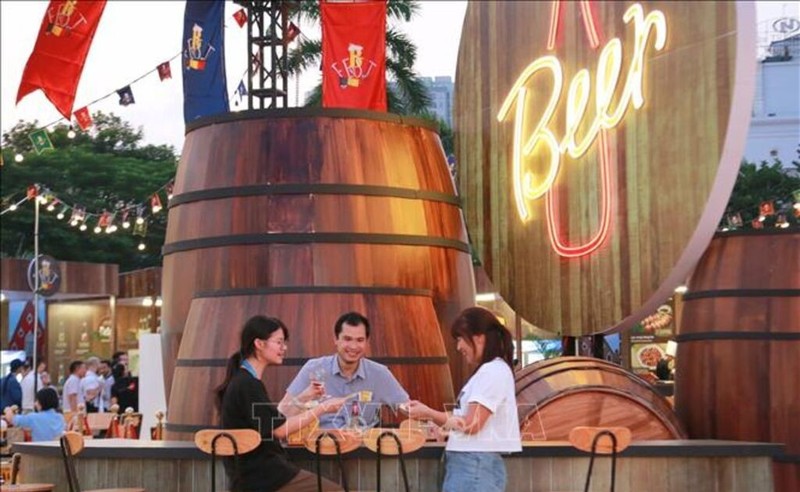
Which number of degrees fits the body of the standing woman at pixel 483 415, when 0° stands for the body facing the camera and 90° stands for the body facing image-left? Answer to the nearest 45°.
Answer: approximately 90°

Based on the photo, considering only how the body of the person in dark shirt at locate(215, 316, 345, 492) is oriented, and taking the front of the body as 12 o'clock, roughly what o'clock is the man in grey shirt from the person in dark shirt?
The man in grey shirt is roughly at 10 o'clock from the person in dark shirt.

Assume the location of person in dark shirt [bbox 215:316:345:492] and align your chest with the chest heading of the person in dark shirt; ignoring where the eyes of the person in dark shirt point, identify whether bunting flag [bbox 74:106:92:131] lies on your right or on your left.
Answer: on your left

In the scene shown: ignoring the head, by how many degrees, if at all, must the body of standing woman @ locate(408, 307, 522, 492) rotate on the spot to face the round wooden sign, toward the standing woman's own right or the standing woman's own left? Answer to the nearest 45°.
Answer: approximately 135° to the standing woman's own right

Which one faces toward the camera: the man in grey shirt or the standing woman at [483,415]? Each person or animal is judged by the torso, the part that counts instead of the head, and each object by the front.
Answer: the man in grey shirt

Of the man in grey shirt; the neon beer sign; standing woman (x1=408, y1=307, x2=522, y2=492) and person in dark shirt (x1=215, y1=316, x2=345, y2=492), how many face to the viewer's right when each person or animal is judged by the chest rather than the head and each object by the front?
1

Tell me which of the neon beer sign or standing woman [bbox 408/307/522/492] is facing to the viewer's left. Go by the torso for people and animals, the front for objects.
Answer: the standing woman

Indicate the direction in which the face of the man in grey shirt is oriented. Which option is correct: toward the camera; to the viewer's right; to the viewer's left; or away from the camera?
toward the camera

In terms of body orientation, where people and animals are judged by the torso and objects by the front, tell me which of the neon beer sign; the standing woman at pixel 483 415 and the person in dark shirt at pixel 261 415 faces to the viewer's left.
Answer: the standing woman

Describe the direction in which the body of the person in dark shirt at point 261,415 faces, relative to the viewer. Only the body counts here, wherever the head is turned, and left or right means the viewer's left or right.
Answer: facing to the right of the viewer

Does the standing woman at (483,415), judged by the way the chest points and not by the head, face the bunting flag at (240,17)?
no

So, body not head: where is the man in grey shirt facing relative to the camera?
toward the camera

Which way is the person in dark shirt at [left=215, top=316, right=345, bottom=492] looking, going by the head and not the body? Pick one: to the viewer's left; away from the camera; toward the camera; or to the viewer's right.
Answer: to the viewer's right

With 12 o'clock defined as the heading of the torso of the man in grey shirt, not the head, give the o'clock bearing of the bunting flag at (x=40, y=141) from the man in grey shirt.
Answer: The bunting flag is roughly at 5 o'clock from the man in grey shirt.

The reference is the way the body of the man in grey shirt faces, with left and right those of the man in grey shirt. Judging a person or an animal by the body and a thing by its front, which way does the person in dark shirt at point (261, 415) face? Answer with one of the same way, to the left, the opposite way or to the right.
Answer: to the left

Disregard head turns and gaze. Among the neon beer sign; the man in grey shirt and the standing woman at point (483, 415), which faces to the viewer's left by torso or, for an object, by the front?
the standing woman

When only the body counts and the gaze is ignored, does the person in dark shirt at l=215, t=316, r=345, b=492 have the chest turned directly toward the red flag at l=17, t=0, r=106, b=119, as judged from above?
no
